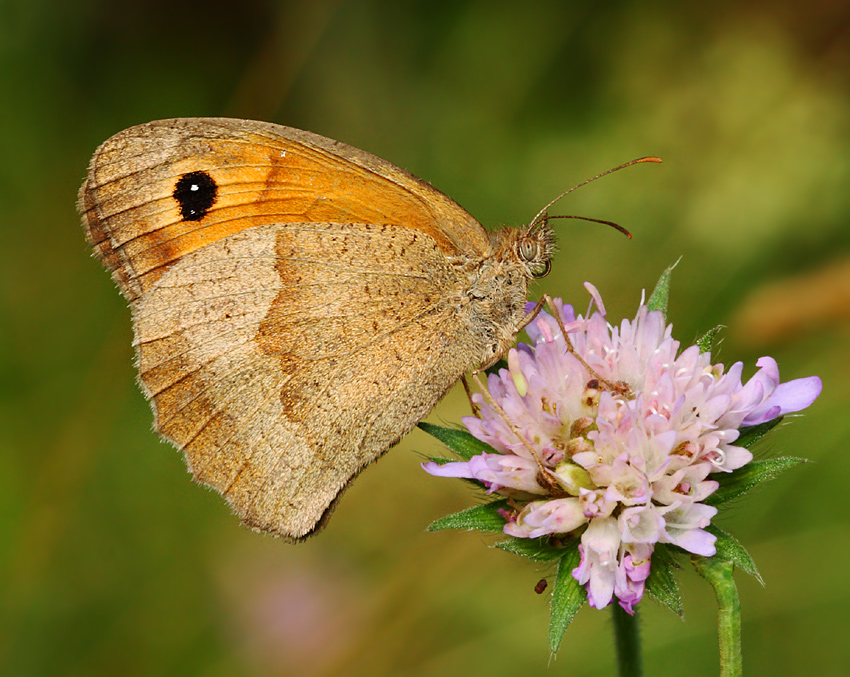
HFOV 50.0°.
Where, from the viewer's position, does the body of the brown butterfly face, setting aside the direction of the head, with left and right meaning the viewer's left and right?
facing to the right of the viewer
